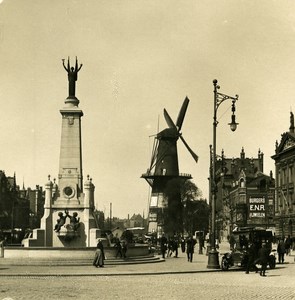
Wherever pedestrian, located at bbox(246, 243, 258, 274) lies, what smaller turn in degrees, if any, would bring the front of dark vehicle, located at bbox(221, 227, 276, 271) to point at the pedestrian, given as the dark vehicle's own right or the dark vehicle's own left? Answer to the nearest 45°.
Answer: approximately 45° to the dark vehicle's own left

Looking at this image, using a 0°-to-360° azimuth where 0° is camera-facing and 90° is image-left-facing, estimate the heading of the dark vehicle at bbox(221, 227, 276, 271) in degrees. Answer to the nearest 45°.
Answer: approximately 45°

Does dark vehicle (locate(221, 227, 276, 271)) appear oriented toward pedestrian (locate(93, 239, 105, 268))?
yes
